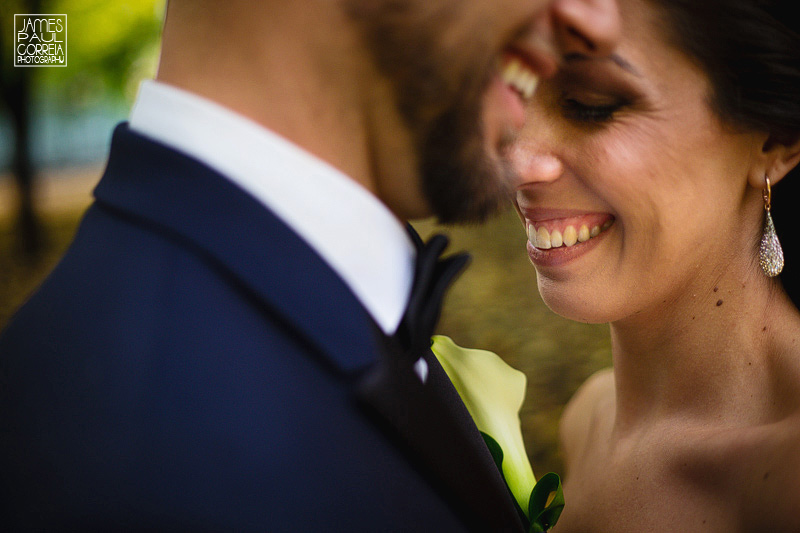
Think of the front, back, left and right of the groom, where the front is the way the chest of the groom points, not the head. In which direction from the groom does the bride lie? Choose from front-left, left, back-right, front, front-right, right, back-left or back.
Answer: front-left

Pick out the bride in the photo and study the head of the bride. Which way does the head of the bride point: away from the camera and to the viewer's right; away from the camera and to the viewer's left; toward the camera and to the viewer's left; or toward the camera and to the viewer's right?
toward the camera and to the viewer's left

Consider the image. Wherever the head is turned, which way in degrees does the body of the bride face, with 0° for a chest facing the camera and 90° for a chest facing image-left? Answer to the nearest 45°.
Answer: approximately 45°

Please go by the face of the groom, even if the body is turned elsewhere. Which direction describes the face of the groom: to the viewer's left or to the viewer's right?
to the viewer's right

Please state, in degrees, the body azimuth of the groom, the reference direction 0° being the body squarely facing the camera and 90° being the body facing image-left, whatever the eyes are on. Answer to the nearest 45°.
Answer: approximately 270°

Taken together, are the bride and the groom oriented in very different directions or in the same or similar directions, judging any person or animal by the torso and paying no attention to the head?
very different directions

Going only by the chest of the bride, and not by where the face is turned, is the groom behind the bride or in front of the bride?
in front

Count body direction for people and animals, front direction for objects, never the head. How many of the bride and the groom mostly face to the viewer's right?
1
